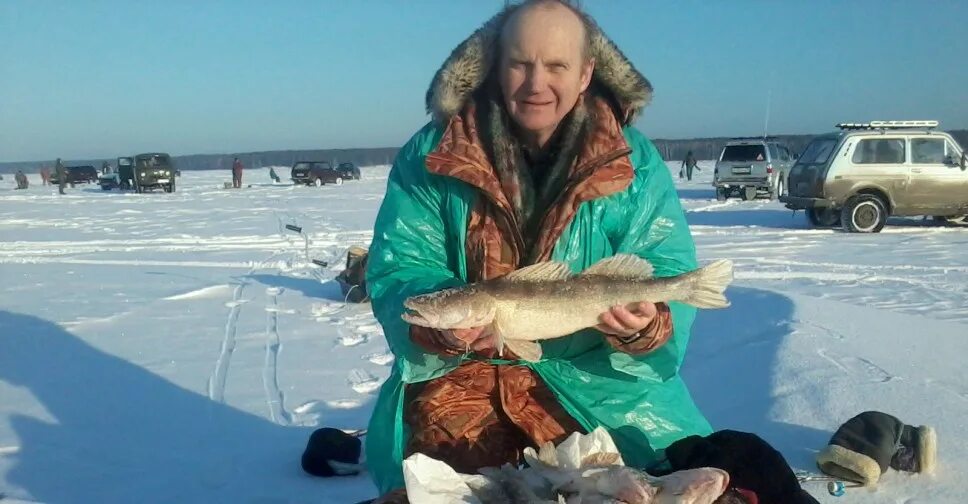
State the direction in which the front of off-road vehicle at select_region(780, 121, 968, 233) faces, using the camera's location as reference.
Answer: facing away from the viewer and to the right of the viewer

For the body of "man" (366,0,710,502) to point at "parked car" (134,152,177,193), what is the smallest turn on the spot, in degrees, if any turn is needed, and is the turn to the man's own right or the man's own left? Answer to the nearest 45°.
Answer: approximately 135° to the man's own right

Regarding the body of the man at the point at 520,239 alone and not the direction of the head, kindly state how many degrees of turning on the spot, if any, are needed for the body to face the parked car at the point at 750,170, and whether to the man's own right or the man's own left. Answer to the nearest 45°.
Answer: approximately 180°

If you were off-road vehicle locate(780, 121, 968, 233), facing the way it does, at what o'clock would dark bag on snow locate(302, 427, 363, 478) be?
The dark bag on snow is roughly at 5 o'clock from the off-road vehicle.

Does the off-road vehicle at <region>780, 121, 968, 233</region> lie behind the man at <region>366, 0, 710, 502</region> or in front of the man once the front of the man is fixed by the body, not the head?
behind

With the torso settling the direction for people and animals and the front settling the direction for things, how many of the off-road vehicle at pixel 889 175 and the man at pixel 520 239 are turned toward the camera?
1

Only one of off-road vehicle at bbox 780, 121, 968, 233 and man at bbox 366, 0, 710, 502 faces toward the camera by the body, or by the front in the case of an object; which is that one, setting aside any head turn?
the man

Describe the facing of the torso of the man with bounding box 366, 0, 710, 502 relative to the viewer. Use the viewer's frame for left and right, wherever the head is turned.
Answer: facing the viewer

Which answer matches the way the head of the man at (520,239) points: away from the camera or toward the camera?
toward the camera

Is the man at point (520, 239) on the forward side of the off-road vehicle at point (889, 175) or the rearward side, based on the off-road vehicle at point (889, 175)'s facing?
on the rearward side

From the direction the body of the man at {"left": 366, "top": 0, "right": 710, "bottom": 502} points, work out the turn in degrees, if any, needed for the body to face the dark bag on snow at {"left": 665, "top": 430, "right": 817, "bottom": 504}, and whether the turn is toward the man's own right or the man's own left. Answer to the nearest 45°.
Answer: approximately 90° to the man's own left

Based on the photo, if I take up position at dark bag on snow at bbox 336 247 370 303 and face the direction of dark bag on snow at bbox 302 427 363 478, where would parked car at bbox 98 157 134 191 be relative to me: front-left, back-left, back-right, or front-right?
back-right

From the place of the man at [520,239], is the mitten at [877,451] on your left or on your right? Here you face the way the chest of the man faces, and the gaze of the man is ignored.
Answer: on your left
